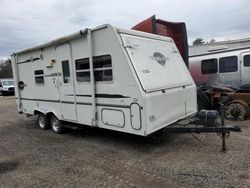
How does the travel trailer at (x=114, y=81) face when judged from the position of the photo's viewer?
facing the viewer and to the right of the viewer

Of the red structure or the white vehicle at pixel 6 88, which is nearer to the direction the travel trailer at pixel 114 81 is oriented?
the red structure

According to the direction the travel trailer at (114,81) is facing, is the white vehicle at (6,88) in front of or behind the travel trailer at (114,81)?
behind

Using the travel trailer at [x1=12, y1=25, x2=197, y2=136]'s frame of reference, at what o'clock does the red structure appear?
The red structure is roughly at 9 o'clock from the travel trailer.
